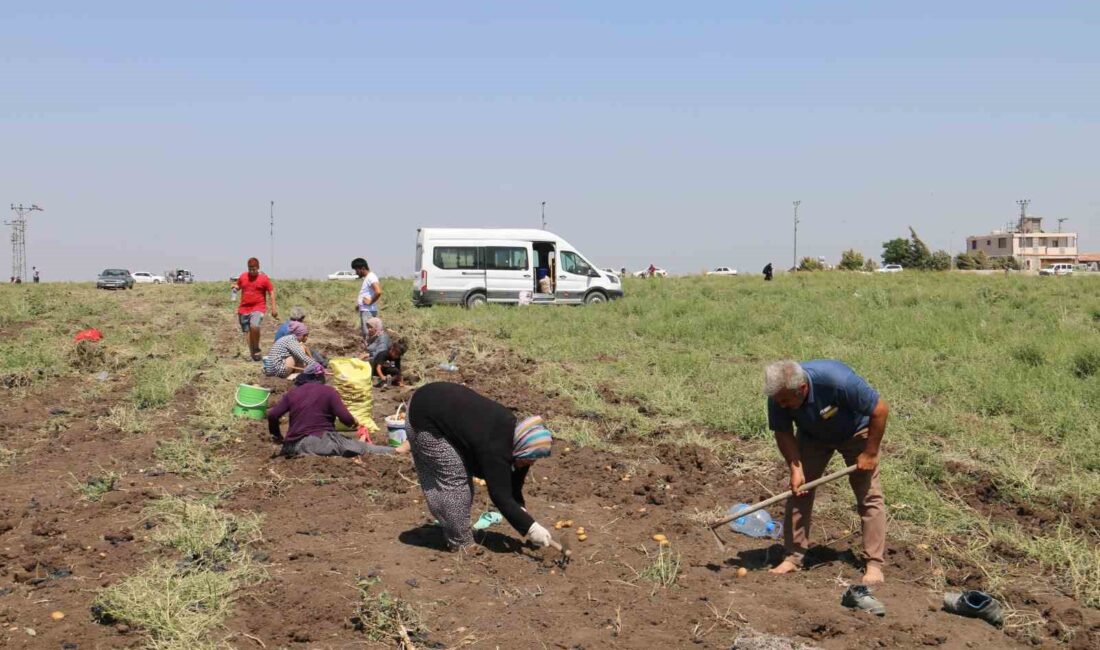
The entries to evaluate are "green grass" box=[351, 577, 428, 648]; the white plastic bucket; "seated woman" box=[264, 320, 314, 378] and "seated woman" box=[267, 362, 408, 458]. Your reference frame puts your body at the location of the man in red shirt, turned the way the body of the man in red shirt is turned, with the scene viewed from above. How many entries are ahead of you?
4

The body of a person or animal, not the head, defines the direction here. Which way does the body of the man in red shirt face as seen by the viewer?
toward the camera

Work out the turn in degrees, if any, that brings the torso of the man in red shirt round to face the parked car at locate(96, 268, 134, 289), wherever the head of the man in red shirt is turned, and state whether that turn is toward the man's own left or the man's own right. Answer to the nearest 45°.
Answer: approximately 180°

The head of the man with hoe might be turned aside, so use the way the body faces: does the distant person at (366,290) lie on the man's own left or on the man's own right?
on the man's own right

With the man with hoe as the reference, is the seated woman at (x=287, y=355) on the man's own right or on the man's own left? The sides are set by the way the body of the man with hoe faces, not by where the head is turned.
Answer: on the man's own right

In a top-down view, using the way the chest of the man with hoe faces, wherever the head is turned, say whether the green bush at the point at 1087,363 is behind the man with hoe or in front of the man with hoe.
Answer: behind

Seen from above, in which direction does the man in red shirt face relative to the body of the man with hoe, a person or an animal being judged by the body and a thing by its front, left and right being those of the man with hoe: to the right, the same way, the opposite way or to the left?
to the left

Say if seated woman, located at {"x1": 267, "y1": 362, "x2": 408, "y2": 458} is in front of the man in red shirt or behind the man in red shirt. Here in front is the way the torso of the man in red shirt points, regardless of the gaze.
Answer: in front

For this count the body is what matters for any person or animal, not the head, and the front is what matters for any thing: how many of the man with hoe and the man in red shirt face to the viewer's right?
0

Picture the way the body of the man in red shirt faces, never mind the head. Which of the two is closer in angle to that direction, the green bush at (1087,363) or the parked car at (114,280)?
the green bush

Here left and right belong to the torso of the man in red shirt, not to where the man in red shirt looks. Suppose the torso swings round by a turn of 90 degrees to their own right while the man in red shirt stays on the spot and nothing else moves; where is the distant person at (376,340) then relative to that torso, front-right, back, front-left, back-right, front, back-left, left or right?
back-left

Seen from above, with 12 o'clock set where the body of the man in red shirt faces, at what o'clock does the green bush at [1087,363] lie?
The green bush is roughly at 10 o'clock from the man in red shirt.

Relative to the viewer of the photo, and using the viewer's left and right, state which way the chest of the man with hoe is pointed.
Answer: facing the viewer and to the left of the viewer
